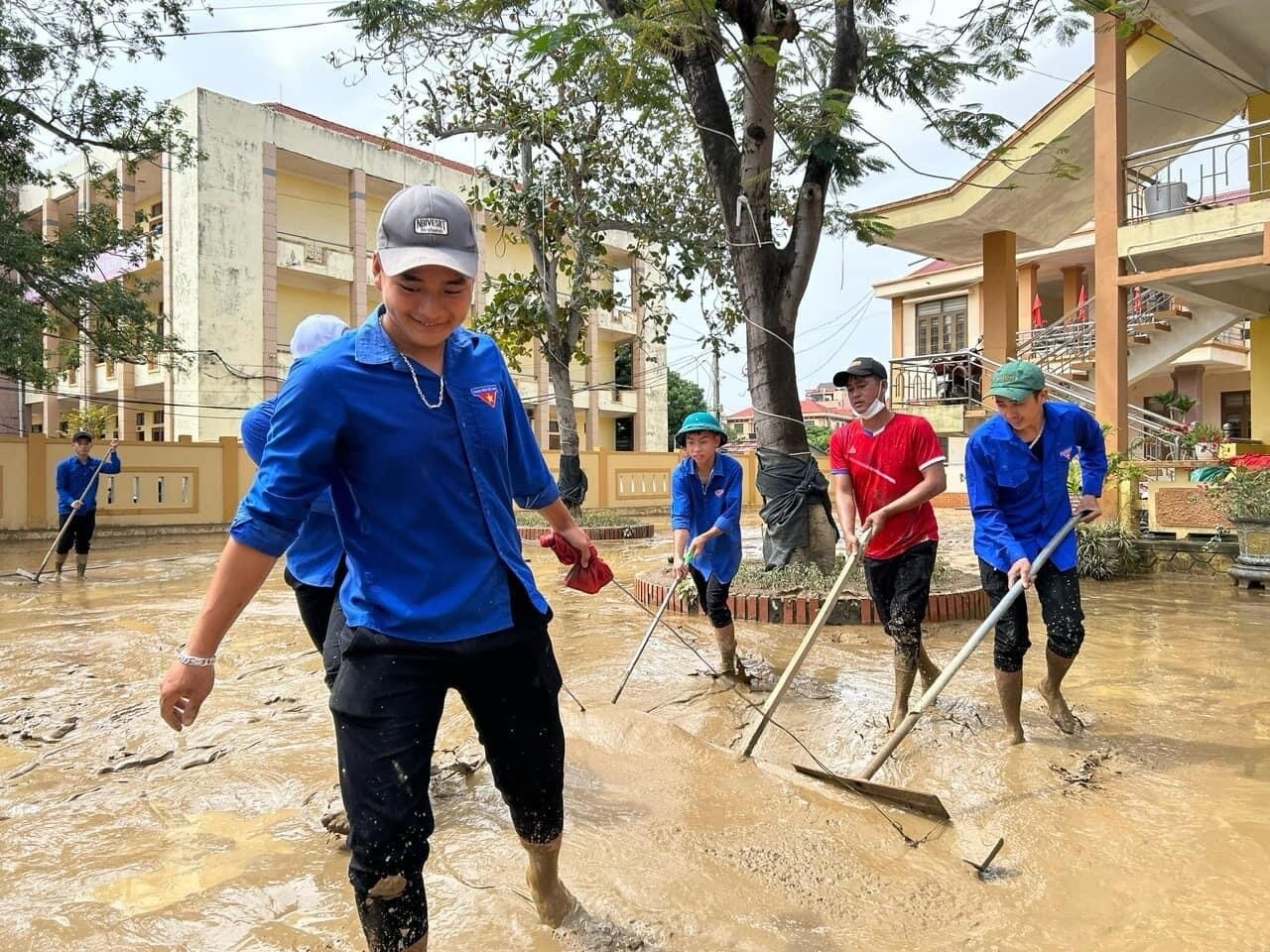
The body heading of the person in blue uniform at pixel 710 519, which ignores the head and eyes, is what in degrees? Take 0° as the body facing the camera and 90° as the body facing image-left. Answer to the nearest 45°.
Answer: approximately 45°

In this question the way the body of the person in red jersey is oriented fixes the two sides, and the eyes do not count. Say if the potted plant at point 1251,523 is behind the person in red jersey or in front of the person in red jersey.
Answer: behind

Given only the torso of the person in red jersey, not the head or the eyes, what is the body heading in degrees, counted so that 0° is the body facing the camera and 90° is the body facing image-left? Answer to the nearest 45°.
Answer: approximately 45°

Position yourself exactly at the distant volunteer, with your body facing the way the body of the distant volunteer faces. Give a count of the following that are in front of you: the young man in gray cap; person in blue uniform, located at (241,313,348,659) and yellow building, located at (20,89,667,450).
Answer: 2

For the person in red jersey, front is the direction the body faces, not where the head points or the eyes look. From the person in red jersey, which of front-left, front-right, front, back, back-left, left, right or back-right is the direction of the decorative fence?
right

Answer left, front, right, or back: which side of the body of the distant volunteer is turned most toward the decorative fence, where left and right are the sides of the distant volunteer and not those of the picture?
back

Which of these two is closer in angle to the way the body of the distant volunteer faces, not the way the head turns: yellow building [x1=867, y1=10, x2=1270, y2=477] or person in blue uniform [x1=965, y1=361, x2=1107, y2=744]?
the person in blue uniform

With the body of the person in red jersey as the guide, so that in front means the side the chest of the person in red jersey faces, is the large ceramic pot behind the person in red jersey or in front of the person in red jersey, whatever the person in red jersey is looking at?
behind

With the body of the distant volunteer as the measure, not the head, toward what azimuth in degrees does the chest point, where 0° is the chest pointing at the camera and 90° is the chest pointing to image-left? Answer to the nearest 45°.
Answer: approximately 0°
